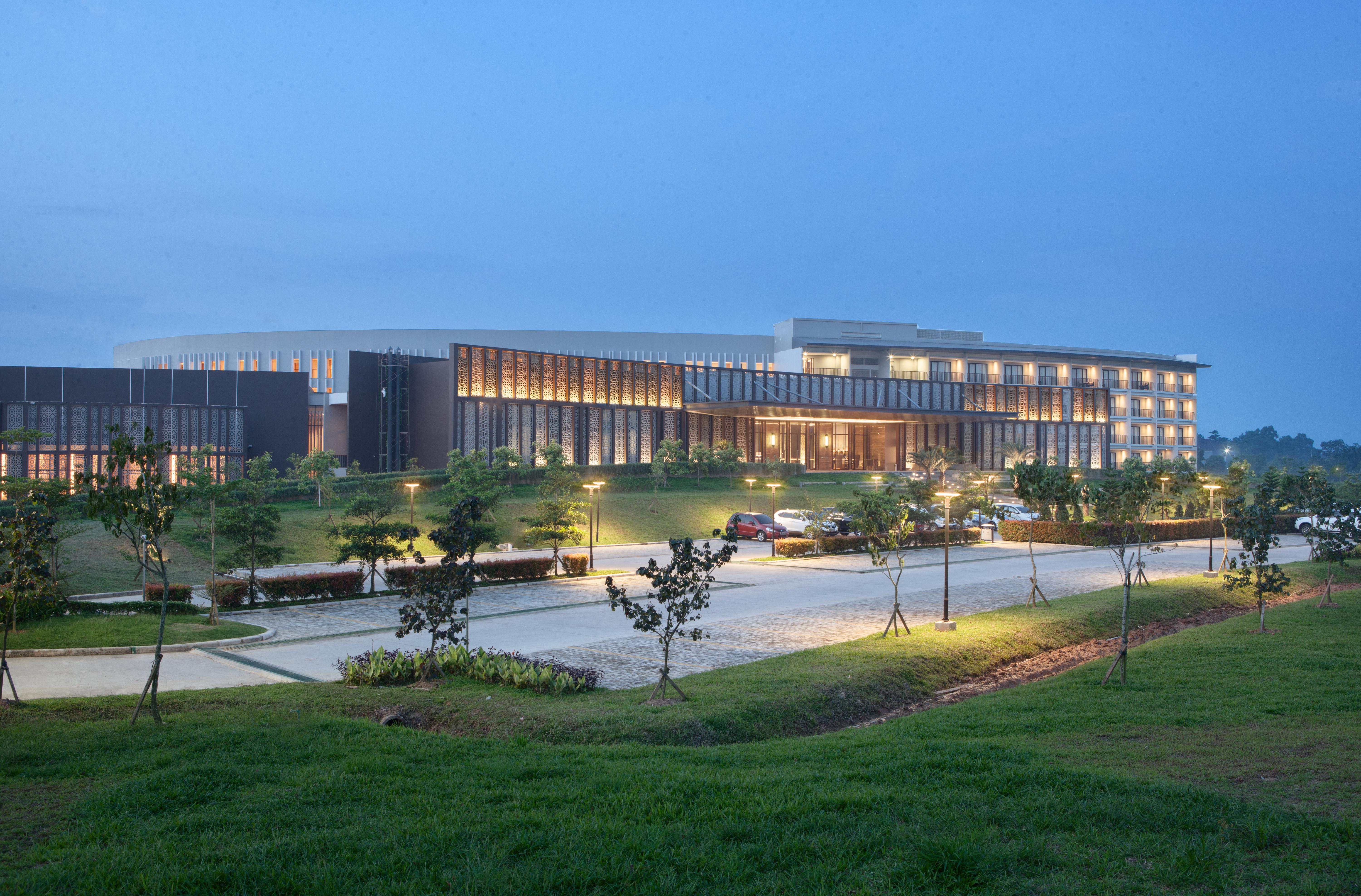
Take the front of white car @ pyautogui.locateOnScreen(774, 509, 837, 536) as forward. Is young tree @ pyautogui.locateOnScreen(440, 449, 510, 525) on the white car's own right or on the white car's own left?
on the white car's own right

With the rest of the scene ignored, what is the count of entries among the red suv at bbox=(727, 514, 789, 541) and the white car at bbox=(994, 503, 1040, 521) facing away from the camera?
0
